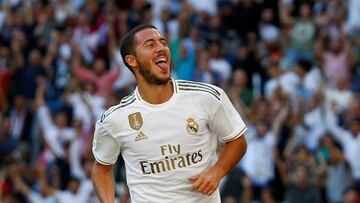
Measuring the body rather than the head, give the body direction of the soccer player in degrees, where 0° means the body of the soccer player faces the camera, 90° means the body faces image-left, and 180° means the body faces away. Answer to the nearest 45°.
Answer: approximately 0°
